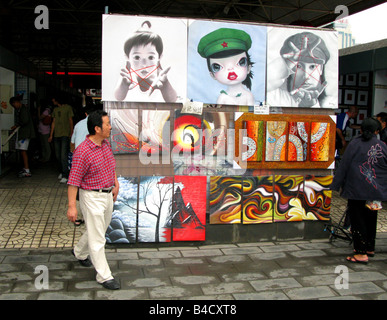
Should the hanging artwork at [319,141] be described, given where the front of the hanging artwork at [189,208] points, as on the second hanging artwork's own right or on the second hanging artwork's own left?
on the second hanging artwork's own left

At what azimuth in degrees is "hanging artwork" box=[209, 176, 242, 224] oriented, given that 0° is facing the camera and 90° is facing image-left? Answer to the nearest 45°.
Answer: approximately 0°

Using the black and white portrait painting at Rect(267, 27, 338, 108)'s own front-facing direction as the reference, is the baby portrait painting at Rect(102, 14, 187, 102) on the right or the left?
on its right

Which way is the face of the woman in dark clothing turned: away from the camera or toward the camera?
away from the camera

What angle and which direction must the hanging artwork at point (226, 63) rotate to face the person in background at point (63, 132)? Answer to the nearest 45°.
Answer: approximately 135° to its right

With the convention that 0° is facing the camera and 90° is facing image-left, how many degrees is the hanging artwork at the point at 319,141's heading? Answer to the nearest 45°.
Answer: approximately 0°

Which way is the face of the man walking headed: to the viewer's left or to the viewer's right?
to the viewer's right

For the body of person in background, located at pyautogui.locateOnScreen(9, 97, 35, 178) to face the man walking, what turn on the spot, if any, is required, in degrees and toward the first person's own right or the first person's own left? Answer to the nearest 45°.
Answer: approximately 90° to the first person's own left

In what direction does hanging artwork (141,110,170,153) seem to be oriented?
toward the camera

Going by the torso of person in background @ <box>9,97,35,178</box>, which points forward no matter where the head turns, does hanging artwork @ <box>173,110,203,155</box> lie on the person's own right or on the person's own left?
on the person's own left

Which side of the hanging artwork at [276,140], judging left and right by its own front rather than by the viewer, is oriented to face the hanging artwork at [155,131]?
right

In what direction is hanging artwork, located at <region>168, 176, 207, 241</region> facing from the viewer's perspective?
toward the camera

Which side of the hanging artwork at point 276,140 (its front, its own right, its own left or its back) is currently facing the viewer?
front

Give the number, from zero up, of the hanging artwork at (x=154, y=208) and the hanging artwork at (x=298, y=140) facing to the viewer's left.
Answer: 0
